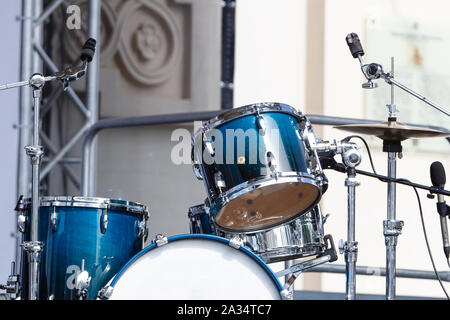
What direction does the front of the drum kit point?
toward the camera

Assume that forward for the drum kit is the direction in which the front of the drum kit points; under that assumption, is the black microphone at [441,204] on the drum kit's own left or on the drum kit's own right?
on the drum kit's own left
